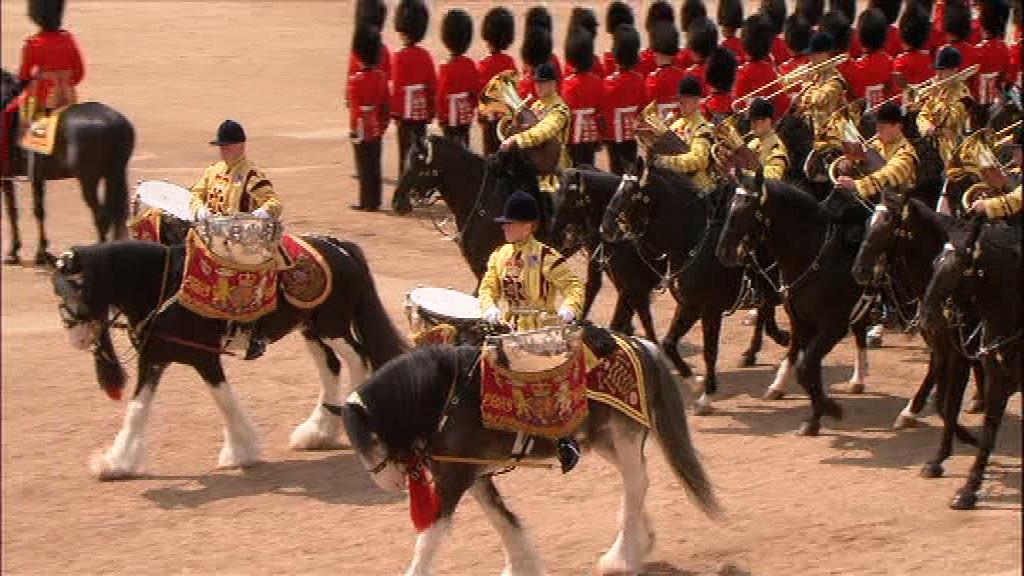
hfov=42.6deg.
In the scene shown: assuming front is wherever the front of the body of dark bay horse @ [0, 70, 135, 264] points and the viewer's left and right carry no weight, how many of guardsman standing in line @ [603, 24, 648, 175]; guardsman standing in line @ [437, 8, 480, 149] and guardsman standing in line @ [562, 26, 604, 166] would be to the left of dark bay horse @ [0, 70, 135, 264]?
0

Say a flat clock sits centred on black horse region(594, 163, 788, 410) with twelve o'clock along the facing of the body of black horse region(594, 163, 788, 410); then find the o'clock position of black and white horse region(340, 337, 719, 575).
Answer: black and white horse region(340, 337, 719, 575) is roughly at 11 o'clock from black horse region(594, 163, 788, 410).

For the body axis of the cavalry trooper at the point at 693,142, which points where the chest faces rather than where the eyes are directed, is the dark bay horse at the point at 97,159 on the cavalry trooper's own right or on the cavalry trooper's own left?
on the cavalry trooper's own right

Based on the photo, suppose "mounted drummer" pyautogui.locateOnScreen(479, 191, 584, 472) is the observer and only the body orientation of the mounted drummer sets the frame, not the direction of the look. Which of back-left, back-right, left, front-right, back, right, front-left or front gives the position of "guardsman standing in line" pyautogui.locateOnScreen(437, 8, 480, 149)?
back-right

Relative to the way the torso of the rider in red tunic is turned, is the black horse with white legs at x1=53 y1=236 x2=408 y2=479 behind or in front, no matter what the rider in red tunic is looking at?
behind

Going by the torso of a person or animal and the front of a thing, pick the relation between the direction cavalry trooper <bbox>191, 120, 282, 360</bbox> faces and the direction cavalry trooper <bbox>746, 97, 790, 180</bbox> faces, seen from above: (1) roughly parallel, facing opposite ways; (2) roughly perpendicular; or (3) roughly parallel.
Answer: roughly parallel

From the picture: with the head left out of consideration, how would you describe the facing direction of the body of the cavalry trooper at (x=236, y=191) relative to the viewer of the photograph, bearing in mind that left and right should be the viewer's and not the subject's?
facing the viewer and to the left of the viewer

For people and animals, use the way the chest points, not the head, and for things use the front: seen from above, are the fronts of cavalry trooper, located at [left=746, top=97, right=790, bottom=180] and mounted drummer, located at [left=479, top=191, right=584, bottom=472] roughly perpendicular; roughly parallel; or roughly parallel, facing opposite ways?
roughly parallel

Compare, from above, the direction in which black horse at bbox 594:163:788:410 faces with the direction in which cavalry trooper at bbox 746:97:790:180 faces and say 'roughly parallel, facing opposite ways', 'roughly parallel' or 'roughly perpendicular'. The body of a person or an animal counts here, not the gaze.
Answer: roughly parallel

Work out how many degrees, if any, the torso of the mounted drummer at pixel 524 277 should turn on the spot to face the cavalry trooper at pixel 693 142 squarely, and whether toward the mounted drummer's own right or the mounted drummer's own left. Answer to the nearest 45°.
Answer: approximately 135° to the mounted drummer's own right

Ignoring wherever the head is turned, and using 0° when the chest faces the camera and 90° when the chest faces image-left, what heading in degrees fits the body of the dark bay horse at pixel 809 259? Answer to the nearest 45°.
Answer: approximately 45°

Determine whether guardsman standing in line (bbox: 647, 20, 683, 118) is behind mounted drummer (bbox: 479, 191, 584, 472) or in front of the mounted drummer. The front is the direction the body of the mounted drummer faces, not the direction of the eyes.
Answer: behind

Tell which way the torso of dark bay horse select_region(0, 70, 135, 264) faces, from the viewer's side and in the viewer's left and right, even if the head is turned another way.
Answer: facing away from the viewer and to the left of the viewer
